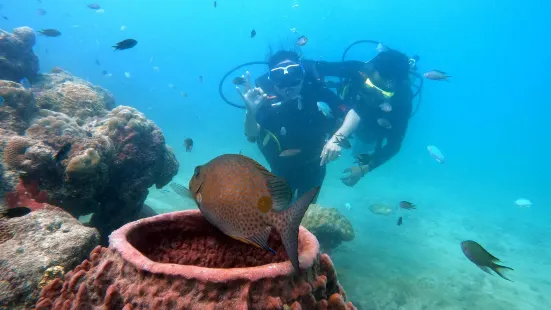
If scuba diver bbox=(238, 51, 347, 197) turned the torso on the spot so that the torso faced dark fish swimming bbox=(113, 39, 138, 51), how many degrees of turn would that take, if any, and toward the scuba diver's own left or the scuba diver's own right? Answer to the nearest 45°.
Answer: approximately 90° to the scuba diver's own right

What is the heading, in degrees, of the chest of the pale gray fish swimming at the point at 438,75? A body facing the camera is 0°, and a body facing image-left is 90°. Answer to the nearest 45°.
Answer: approximately 90°

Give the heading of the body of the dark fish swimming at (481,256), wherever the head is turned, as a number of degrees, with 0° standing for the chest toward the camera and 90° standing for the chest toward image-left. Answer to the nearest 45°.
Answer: approximately 90°

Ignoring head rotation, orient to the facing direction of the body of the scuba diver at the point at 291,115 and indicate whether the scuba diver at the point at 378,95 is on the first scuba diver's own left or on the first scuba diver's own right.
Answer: on the first scuba diver's own left
